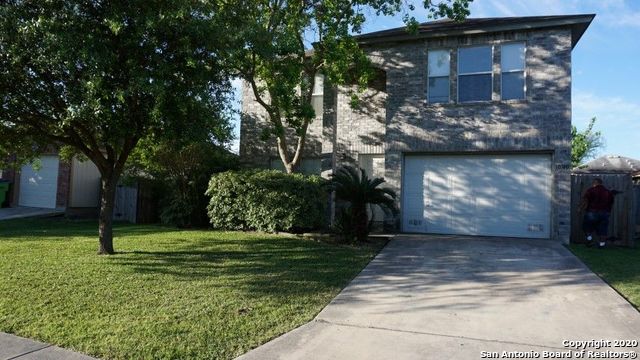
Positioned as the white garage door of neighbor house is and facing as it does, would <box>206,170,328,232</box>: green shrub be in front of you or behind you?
in front

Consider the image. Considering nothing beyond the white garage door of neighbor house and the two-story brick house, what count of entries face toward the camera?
2

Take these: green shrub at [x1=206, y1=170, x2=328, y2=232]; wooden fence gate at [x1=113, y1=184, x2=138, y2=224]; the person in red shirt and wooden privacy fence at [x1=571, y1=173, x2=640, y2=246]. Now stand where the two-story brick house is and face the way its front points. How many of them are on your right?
2

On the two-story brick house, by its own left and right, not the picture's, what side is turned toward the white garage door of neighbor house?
right

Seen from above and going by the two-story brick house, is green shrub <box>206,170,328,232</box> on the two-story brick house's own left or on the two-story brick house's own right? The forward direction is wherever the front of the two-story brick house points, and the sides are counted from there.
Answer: on the two-story brick house's own right

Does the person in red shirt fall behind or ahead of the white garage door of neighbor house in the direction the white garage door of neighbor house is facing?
ahead

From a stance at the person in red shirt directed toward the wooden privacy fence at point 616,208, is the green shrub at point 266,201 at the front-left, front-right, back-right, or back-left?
back-left

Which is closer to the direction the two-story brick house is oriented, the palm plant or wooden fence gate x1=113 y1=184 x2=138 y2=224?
the palm plant

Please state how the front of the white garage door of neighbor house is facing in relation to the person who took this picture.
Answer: facing the viewer

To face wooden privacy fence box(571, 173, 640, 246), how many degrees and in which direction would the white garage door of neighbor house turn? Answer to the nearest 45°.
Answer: approximately 45° to its left

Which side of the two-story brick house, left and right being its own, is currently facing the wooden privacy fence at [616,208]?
left

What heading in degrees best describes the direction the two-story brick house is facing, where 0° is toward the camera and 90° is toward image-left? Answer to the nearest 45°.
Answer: approximately 0°
